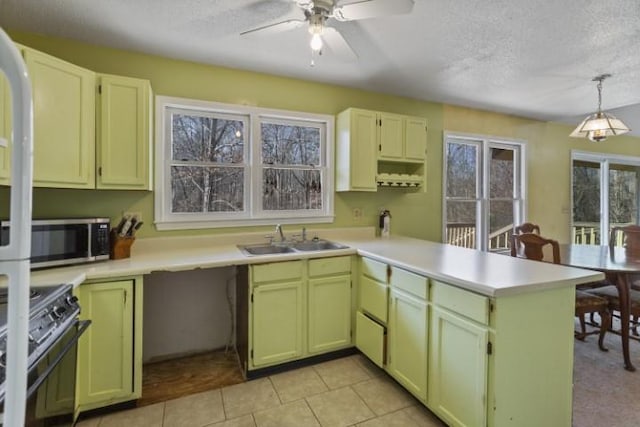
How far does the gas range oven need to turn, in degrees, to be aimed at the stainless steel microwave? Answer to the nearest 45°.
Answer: approximately 135° to its left

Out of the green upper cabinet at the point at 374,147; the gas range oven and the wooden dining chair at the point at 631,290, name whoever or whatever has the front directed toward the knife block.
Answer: the wooden dining chair

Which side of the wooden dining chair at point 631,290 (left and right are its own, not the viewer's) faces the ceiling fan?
front

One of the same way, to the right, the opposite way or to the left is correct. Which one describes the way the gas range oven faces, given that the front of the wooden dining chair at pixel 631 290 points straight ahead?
the opposite way

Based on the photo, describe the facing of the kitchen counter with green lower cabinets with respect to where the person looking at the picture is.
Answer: facing the viewer and to the left of the viewer

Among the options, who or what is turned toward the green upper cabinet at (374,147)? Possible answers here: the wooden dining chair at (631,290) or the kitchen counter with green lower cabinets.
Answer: the wooden dining chair

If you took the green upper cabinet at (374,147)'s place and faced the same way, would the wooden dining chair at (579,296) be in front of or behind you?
in front

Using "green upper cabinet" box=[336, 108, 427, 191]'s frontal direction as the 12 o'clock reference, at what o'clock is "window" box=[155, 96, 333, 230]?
The window is roughly at 4 o'clock from the green upper cabinet.

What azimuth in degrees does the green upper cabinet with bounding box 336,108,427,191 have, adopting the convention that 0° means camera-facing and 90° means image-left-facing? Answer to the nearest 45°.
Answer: approximately 315°

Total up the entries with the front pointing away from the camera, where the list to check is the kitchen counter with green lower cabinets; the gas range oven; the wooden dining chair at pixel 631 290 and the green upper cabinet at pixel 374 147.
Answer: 0

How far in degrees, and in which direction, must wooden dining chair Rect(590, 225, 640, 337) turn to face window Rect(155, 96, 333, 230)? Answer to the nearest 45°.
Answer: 0° — it already faces it

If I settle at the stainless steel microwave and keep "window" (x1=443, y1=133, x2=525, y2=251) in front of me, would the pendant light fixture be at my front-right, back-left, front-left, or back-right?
front-right

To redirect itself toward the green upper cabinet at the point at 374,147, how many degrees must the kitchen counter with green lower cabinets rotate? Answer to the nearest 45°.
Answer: approximately 135° to its right

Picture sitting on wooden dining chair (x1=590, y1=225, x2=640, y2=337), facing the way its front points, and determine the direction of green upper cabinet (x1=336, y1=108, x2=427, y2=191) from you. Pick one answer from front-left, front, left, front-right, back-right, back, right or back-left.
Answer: front

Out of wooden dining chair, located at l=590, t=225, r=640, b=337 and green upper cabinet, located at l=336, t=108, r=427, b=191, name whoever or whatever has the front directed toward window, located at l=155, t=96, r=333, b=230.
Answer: the wooden dining chair

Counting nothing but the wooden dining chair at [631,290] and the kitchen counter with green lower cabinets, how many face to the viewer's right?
0

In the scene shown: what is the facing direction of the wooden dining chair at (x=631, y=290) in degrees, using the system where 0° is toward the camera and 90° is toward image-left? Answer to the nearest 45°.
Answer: approximately 45°

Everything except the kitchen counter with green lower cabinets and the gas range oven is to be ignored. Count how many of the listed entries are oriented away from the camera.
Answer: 0
